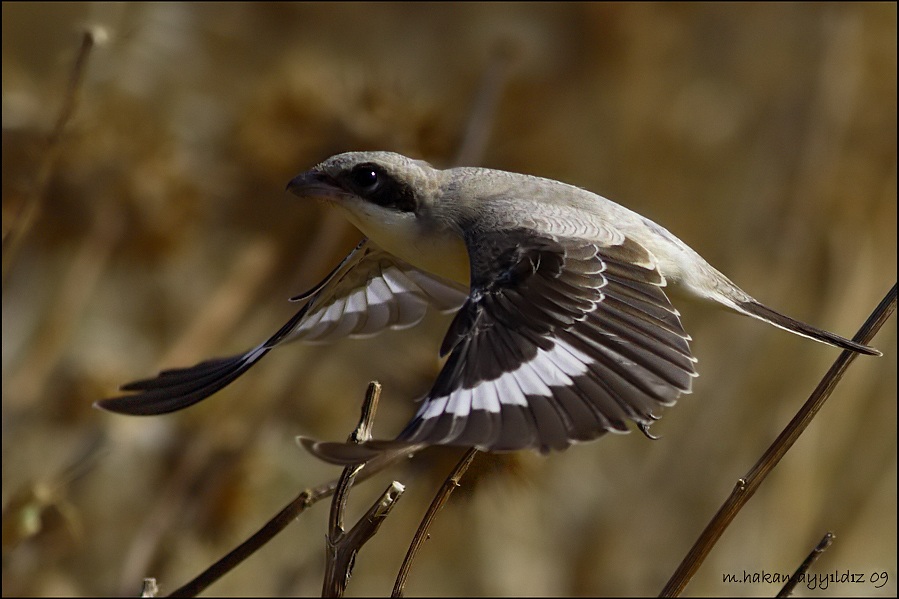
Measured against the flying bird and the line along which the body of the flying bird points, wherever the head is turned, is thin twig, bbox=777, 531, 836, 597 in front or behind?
behind

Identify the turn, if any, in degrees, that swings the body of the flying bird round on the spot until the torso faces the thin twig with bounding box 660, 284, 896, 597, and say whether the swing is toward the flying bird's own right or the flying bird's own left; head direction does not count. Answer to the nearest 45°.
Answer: approximately 135° to the flying bird's own left

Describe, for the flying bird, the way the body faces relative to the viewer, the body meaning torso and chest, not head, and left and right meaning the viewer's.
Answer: facing to the left of the viewer
